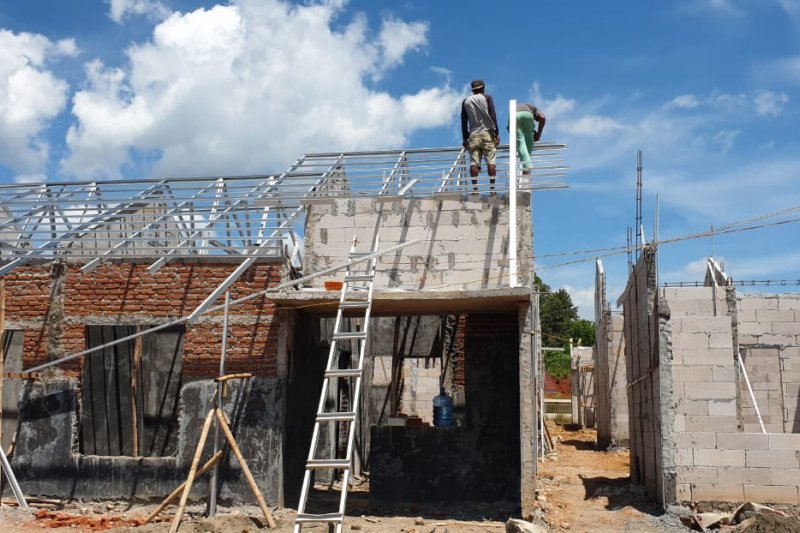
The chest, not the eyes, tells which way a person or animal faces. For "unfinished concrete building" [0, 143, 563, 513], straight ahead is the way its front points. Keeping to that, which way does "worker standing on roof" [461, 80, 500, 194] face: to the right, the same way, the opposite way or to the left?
the opposite way

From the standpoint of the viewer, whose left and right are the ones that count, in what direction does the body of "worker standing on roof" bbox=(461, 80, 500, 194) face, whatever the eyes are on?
facing away from the viewer

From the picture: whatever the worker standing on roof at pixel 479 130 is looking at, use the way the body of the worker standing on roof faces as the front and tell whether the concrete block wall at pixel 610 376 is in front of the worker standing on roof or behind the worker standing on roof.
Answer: in front

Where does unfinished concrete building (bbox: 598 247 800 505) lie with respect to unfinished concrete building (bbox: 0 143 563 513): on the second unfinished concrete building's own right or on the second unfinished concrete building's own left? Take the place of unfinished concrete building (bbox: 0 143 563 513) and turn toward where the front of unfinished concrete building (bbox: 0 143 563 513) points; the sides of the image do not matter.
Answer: on the second unfinished concrete building's own left

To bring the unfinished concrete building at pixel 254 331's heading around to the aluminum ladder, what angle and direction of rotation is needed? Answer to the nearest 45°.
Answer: approximately 45° to its left

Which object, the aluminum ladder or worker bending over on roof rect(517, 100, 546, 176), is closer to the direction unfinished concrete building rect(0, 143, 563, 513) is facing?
the aluminum ladder

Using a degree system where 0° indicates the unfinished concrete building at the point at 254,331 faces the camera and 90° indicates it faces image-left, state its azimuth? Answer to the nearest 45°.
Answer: approximately 0°

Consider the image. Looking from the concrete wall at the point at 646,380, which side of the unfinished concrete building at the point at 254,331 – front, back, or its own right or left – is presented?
left

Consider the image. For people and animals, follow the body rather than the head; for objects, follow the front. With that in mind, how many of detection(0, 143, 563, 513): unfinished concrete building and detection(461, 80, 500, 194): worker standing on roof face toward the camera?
1
